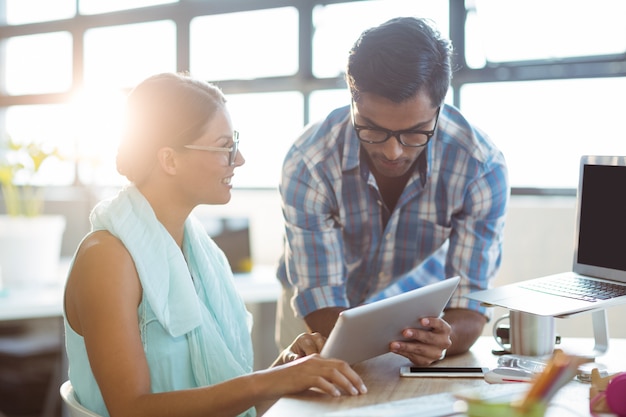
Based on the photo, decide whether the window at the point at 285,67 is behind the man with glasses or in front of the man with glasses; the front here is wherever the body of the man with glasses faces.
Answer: behind

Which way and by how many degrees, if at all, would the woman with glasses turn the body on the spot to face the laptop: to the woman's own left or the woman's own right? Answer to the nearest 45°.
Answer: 0° — they already face it

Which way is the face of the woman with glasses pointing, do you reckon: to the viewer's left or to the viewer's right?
to the viewer's right

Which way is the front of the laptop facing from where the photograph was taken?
facing the viewer and to the left of the viewer

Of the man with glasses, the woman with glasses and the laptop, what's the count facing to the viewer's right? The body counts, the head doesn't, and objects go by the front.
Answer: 1

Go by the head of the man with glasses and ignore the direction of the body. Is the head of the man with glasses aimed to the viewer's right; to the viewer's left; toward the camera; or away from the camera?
toward the camera

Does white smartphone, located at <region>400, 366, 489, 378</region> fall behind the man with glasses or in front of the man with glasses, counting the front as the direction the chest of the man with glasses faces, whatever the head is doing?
in front

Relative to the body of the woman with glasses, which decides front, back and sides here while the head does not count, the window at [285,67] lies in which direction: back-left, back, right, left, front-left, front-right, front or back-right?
left

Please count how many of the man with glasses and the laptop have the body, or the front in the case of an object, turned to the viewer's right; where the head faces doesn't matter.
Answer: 0

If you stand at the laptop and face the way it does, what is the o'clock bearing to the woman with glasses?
The woman with glasses is roughly at 1 o'clock from the laptop.

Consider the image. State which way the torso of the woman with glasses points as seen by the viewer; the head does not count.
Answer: to the viewer's right

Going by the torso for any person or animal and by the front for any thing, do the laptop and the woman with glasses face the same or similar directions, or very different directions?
very different directions

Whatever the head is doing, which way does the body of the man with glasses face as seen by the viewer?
toward the camera
